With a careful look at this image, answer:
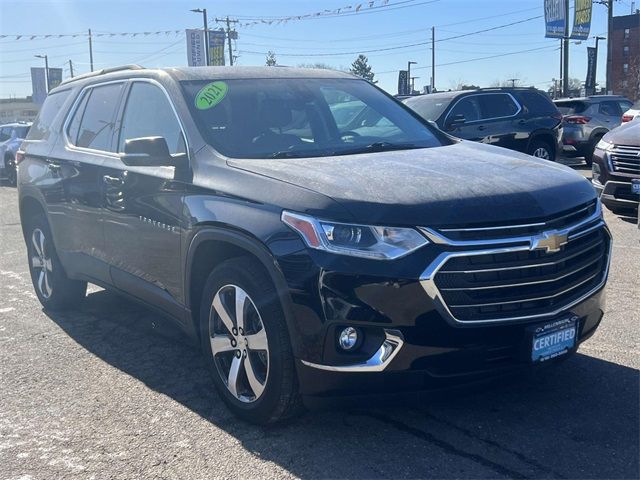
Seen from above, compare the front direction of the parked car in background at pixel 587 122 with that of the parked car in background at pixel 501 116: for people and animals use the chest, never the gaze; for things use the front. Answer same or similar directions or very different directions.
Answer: very different directions

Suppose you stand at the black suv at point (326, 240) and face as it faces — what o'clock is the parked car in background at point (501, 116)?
The parked car in background is roughly at 8 o'clock from the black suv.

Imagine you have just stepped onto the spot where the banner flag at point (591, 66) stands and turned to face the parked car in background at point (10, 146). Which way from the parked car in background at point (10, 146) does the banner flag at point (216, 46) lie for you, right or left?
right

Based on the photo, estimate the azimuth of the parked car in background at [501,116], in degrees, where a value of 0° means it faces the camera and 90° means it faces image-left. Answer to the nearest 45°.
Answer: approximately 45°

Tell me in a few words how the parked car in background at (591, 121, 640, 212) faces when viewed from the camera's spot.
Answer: facing the viewer and to the left of the viewer

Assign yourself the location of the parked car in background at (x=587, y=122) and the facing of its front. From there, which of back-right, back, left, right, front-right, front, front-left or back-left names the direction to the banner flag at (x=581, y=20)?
front-left

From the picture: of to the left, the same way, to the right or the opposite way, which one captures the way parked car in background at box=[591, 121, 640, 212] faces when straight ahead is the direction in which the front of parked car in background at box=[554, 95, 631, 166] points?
the opposite way

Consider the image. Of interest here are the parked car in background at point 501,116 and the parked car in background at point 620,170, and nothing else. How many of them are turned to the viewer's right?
0

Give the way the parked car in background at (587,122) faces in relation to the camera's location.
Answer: facing away from the viewer and to the right of the viewer

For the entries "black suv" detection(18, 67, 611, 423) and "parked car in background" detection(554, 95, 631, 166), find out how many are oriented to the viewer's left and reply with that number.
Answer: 0

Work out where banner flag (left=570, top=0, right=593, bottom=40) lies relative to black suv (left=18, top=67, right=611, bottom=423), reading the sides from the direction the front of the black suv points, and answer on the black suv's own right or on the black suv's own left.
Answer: on the black suv's own left

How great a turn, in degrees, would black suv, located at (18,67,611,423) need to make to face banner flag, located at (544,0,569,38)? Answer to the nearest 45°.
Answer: approximately 135° to its left

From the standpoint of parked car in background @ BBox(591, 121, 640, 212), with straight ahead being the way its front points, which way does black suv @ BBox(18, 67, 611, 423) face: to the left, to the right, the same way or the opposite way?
to the left

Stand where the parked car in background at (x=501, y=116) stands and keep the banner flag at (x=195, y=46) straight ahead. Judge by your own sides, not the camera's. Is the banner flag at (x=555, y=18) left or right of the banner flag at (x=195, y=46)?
right

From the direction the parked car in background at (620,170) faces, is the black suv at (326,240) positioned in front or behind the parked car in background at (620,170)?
in front

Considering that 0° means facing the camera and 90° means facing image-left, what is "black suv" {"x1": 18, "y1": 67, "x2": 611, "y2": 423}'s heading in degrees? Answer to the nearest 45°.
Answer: approximately 315°
